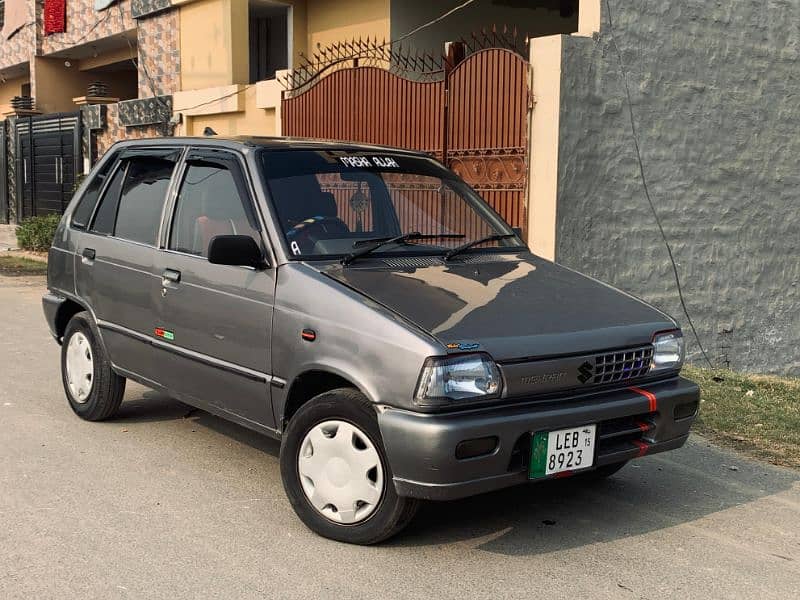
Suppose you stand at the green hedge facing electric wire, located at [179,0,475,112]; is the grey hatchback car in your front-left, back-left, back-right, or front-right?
front-right

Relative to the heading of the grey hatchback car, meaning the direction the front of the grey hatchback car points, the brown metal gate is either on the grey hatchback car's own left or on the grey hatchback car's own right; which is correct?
on the grey hatchback car's own left

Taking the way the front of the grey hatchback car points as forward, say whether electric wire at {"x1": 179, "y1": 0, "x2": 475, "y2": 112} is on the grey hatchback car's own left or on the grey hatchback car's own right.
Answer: on the grey hatchback car's own left

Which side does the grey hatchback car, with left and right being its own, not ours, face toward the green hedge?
back

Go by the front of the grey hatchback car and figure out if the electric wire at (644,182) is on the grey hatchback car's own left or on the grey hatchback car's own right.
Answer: on the grey hatchback car's own left

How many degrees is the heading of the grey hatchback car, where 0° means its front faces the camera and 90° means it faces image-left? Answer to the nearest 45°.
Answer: approximately 315°
